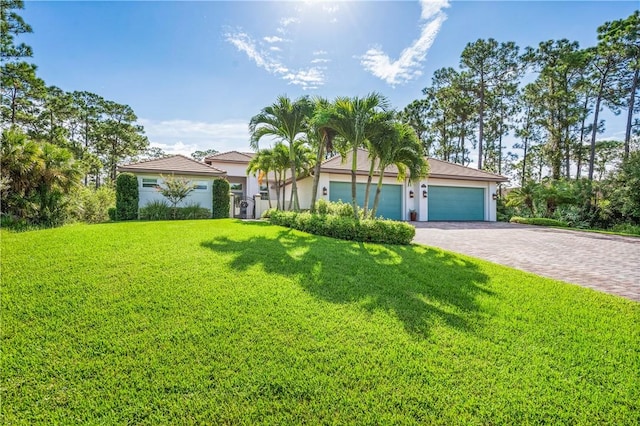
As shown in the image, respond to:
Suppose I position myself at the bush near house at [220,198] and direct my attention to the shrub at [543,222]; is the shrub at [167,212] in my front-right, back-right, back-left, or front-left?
back-right

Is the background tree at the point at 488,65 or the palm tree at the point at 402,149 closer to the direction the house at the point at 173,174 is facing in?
the palm tree

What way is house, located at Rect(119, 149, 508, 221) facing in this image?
toward the camera

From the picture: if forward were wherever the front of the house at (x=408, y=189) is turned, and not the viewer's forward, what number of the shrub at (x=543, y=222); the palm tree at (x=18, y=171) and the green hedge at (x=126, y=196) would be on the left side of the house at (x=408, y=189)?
1

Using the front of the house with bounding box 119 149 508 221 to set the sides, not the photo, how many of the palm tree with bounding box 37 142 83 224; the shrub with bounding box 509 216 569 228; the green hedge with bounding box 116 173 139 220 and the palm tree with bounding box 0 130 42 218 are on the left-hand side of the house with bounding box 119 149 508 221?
1

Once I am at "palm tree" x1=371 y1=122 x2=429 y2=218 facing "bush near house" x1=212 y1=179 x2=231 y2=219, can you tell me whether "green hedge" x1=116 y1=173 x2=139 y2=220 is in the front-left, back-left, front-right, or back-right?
front-left

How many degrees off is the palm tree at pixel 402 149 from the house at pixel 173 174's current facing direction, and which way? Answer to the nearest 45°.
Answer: approximately 45° to its left

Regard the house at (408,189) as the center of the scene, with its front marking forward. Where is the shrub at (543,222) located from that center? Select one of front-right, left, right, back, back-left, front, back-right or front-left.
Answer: left

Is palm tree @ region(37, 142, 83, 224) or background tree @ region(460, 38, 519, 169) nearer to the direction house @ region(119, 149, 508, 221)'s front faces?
the palm tree

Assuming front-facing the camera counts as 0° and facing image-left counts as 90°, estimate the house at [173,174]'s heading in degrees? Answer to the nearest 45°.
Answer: approximately 0°

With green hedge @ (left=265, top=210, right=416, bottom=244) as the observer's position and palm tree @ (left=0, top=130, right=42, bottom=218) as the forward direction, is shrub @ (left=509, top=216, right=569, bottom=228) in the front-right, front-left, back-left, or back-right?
back-right

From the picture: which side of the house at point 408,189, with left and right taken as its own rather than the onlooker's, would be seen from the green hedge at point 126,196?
right
